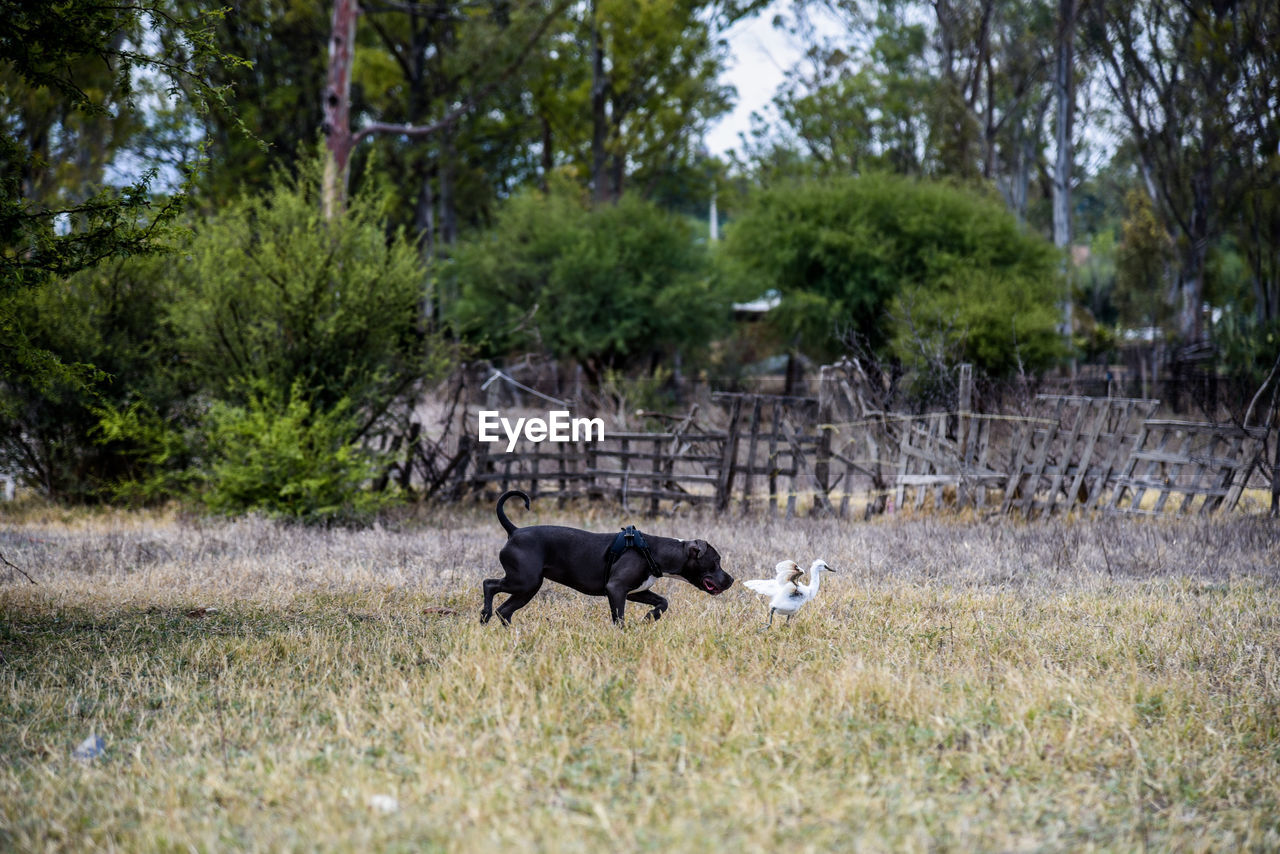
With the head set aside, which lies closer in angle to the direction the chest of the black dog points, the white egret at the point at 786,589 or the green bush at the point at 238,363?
the white egret

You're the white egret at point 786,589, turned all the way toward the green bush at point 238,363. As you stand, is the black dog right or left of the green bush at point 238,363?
left

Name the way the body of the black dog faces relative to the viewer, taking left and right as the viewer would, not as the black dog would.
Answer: facing to the right of the viewer

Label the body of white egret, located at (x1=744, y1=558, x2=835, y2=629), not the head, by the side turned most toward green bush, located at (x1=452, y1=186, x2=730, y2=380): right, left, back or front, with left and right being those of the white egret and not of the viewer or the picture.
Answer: left

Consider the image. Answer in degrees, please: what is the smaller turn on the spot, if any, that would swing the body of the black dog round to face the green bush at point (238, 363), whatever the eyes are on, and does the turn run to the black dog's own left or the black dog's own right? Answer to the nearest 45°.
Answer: approximately 135° to the black dog's own left

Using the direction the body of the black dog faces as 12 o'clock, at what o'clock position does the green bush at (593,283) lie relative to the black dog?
The green bush is roughly at 9 o'clock from the black dog.

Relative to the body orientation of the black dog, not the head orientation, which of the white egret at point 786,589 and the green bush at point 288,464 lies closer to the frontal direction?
the white egret

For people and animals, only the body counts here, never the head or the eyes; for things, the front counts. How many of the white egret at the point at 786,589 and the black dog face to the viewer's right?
2

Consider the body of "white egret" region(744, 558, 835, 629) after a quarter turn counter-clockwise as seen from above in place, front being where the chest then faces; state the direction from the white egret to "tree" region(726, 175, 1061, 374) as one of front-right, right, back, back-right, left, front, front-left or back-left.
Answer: front

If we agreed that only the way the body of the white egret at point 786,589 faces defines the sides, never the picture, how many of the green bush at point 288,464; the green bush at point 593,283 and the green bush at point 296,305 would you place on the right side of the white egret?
0

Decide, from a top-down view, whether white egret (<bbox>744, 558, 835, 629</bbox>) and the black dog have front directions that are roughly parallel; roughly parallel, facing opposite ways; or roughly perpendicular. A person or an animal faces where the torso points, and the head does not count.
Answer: roughly parallel

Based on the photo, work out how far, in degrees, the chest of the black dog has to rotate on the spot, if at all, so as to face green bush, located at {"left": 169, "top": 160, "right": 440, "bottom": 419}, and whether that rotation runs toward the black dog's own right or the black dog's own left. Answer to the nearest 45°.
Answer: approximately 135° to the black dog's own left

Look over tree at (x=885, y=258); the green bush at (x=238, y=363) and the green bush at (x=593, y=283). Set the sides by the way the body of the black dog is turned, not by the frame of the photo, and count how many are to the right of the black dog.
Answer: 0

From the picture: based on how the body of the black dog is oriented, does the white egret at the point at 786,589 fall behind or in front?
in front

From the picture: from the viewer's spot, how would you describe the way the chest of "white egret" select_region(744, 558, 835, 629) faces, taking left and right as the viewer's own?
facing to the right of the viewer

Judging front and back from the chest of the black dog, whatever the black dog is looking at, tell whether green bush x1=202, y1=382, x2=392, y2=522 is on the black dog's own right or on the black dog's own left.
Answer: on the black dog's own left
